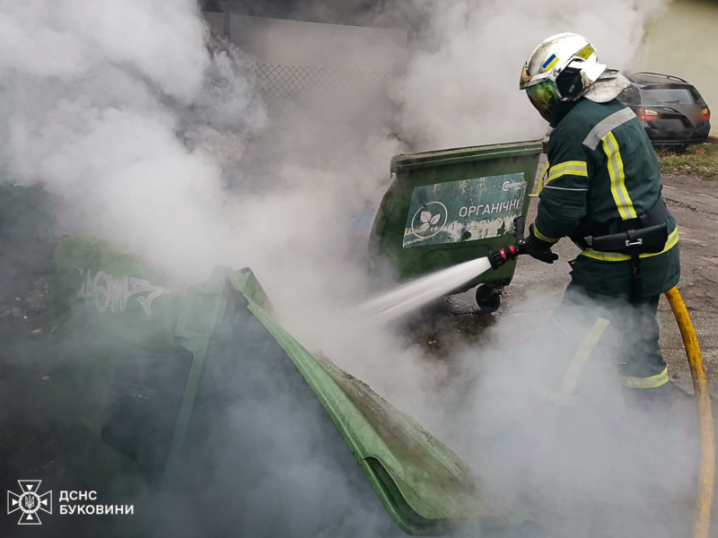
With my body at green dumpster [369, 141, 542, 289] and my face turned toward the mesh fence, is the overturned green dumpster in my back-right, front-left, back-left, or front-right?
back-left

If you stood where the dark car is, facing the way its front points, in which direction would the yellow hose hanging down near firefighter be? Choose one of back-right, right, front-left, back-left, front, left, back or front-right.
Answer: back-left

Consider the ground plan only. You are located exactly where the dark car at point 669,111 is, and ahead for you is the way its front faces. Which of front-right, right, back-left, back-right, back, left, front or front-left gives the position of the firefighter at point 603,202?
back-left

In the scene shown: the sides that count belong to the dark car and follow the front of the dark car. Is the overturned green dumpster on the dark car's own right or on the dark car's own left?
on the dark car's own left

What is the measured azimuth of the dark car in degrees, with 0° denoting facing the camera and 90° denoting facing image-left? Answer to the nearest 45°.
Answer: approximately 135°

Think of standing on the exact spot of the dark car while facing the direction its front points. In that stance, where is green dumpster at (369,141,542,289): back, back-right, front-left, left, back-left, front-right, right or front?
back-left
